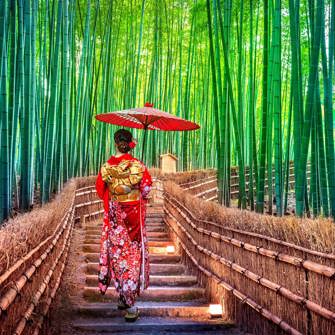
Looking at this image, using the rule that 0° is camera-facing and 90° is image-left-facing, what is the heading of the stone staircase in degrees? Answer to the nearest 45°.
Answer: approximately 0°

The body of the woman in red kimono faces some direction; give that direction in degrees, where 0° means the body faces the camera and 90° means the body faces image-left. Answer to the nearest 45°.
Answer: approximately 180°

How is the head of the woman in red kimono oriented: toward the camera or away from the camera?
away from the camera

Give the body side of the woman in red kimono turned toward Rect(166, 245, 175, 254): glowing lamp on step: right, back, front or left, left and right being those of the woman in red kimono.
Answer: front

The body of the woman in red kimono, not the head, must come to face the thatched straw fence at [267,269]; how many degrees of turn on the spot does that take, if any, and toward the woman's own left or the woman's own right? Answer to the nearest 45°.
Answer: approximately 135° to the woman's own right
